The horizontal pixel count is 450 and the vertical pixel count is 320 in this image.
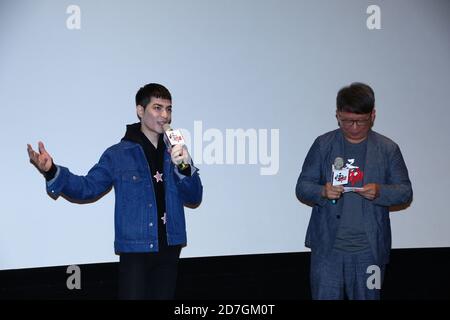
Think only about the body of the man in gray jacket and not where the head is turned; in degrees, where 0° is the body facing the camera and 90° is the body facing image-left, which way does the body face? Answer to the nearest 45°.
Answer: approximately 0°

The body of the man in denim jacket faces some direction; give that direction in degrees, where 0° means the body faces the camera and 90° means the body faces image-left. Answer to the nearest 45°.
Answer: approximately 315°

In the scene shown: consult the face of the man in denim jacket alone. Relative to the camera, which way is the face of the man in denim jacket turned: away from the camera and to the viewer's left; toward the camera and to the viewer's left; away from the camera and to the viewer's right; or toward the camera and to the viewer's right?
toward the camera and to the viewer's right
